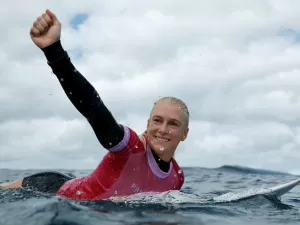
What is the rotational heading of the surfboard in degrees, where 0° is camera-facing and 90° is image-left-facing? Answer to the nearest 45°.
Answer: approximately 270°
